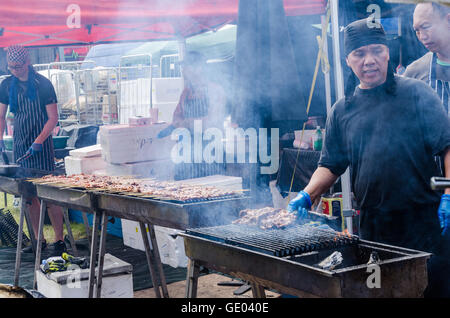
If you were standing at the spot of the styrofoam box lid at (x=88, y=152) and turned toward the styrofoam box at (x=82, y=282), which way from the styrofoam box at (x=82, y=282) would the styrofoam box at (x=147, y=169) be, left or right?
left

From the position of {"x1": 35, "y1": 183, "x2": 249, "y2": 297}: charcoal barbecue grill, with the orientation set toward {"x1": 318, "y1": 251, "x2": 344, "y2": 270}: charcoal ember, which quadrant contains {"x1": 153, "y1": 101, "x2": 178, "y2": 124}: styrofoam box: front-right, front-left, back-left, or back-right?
back-left

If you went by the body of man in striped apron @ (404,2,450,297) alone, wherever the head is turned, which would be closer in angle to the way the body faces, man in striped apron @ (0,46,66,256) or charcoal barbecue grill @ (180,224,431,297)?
the charcoal barbecue grill

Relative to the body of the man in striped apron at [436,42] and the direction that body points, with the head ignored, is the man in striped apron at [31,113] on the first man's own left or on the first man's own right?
on the first man's own right

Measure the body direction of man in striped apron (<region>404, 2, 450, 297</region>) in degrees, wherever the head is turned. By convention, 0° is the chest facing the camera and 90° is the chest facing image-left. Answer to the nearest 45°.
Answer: approximately 45°

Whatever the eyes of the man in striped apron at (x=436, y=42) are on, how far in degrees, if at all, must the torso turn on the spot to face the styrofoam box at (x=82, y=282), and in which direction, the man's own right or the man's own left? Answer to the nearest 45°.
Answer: approximately 45° to the man's own right
